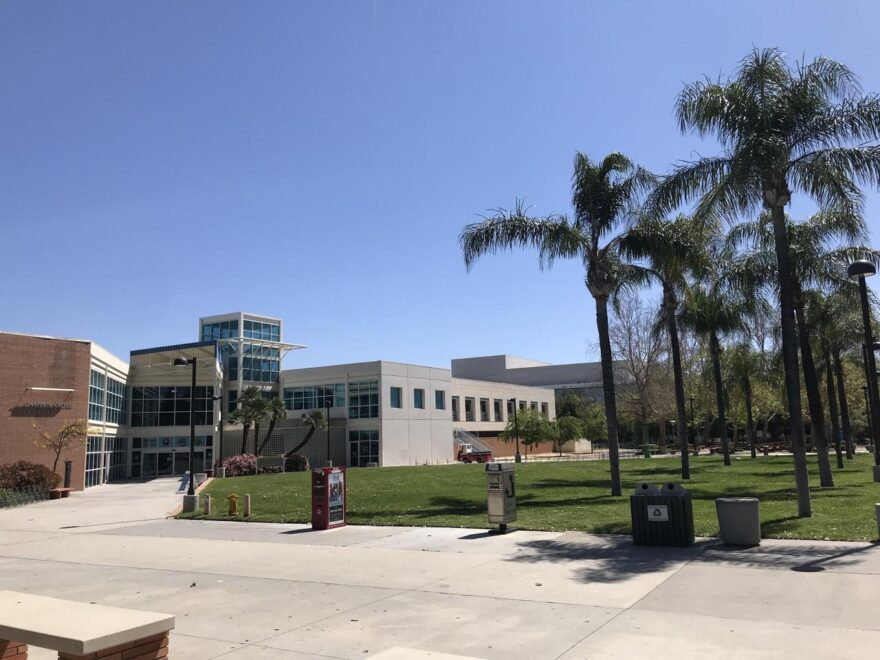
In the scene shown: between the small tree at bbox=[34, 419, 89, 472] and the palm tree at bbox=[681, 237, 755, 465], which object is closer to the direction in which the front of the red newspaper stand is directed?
the palm tree

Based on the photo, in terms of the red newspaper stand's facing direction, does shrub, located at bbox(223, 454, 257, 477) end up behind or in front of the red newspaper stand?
behind

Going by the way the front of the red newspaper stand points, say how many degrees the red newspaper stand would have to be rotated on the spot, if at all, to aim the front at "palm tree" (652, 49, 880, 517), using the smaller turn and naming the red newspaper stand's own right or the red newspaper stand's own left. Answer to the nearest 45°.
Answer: approximately 45° to the red newspaper stand's own left

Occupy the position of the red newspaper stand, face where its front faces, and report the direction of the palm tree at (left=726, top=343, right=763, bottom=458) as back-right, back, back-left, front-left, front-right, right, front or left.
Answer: left

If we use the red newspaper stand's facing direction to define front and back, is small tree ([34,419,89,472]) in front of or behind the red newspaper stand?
behind

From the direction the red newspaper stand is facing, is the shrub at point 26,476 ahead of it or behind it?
behind

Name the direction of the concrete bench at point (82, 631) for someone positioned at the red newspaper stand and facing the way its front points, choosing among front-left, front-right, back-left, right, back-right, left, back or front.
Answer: front-right

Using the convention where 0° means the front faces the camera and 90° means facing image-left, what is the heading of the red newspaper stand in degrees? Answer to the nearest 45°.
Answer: approximately 315°

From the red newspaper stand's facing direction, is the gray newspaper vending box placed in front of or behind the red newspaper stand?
in front
